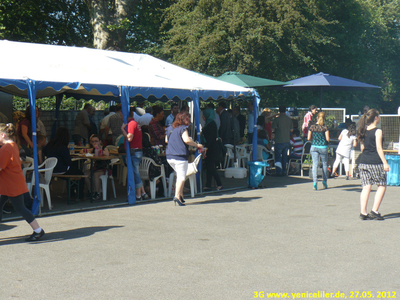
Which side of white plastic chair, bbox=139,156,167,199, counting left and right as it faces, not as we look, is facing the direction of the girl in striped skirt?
right

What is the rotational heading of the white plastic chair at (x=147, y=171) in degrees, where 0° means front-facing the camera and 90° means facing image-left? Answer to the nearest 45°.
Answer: approximately 225°

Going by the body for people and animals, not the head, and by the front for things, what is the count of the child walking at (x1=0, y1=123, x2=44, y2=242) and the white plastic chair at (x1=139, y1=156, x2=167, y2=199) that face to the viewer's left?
1

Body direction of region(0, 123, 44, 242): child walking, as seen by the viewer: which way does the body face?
to the viewer's left

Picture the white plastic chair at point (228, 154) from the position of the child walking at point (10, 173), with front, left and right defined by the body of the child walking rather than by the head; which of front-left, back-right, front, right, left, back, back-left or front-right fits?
back-right
